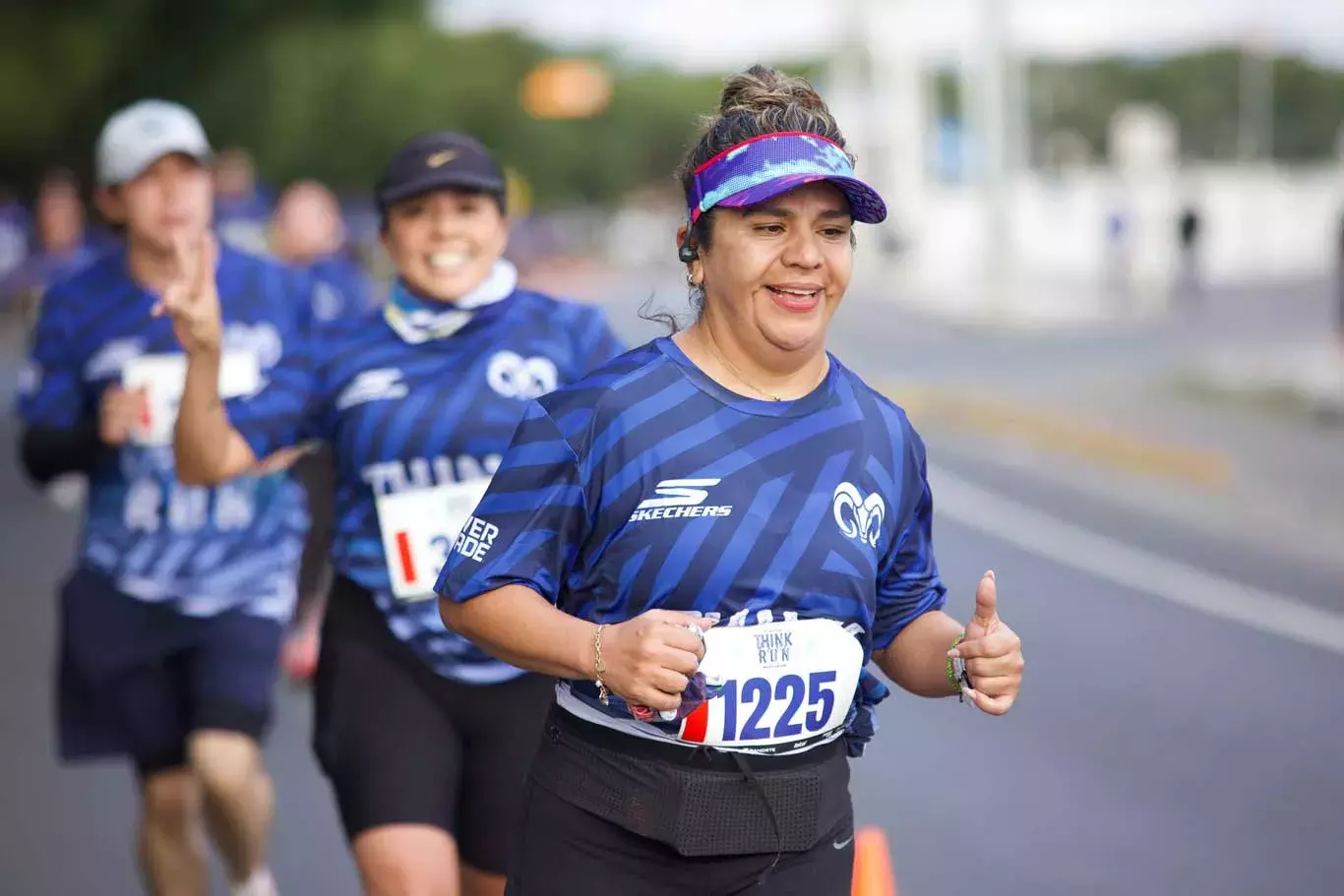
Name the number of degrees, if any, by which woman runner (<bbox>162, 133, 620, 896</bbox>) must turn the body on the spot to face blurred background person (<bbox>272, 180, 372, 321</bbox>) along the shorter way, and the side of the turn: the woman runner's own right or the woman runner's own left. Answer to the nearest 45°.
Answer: approximately 180°

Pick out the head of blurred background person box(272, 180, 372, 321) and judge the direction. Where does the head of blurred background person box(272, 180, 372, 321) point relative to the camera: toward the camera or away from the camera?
toward the camera

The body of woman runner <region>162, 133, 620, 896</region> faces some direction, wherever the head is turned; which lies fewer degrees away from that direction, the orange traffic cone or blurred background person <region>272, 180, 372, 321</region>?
the orange traffic cone

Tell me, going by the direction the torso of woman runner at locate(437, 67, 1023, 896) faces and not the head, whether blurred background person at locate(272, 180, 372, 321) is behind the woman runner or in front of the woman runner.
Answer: behind

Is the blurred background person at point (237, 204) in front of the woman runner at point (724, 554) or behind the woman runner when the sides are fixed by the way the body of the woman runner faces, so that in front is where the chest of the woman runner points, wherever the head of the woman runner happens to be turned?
behind

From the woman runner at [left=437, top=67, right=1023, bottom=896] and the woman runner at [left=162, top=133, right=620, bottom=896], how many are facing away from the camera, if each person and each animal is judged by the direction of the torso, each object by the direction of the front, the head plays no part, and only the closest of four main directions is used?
0

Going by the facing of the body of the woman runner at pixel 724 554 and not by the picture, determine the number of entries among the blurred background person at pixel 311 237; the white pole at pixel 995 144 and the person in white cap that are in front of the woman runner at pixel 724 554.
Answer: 0

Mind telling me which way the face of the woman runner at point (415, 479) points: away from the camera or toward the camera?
toward the camera

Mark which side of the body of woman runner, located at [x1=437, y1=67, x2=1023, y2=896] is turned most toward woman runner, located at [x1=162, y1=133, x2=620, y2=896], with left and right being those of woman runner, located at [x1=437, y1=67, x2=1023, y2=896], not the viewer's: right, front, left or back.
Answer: back

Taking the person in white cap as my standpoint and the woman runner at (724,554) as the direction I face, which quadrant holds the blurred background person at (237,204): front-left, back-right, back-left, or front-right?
back-left

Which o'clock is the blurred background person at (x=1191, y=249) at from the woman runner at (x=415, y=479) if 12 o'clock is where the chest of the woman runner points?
The blurred background person is roughly at 7 o'clock from the woman runner.

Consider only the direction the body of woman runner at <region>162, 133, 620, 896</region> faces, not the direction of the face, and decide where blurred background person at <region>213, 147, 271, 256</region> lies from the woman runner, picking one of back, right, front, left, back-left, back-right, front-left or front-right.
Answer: back

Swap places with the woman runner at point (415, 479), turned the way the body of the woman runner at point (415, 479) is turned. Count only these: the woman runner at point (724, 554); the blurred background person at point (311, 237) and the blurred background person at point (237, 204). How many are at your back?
2

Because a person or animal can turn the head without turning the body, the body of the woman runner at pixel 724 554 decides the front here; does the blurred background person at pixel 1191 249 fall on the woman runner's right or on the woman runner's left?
on the woman runner's left

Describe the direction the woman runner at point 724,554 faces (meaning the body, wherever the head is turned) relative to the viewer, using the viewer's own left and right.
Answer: facing the viewer and to the right of the viewer

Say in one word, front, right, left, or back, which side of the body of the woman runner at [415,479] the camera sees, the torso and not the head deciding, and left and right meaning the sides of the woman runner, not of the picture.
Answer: front
